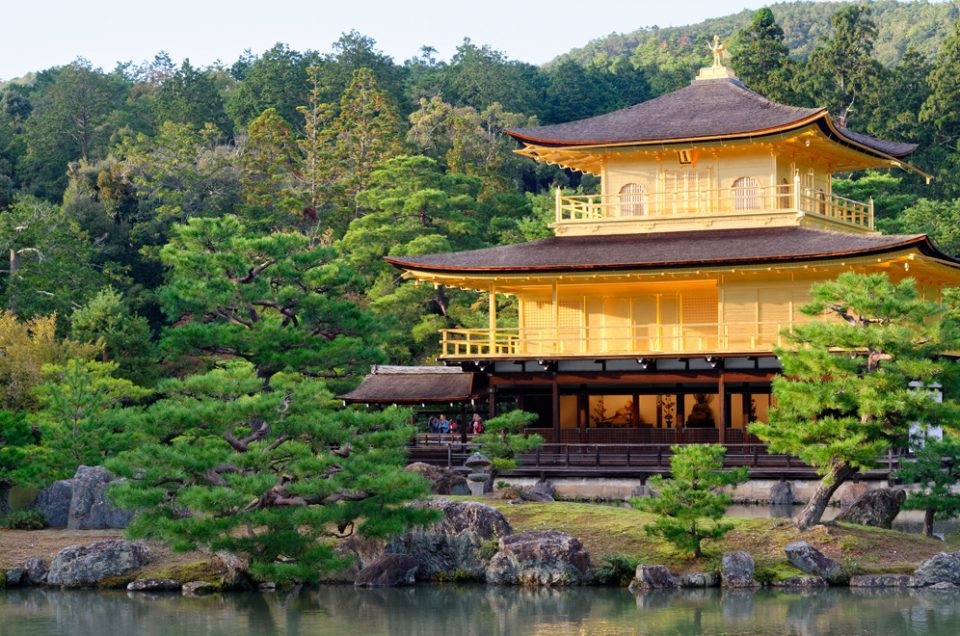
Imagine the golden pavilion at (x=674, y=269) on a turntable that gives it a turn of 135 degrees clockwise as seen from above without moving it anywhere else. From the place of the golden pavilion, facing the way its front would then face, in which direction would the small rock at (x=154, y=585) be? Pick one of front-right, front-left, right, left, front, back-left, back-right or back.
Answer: left

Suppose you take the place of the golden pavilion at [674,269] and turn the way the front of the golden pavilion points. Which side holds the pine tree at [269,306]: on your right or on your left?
on your right

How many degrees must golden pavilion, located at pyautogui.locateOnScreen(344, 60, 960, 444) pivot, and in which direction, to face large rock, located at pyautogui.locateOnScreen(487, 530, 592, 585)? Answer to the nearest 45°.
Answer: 0° — it already faces it

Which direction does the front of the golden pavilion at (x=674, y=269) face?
toward the camera

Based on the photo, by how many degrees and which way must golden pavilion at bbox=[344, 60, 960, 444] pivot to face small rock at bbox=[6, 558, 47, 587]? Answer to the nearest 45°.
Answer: approximately 45° to its right

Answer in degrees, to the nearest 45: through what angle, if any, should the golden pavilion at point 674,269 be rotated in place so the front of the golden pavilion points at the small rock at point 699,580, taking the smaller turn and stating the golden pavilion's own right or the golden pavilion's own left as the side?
0° — it already faces it

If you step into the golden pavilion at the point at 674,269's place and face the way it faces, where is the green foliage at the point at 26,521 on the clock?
The green foliage is roughly at 2 o'clock from the golden pavilion.

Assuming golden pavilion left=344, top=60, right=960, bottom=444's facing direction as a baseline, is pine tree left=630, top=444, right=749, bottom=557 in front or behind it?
in front

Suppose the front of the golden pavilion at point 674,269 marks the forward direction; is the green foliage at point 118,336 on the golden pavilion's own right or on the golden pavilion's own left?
on the golden pavilion's own right

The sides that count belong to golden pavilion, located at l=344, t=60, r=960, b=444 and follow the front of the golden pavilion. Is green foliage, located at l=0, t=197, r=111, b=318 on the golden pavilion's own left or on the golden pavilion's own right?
on the golden pavilion's own right

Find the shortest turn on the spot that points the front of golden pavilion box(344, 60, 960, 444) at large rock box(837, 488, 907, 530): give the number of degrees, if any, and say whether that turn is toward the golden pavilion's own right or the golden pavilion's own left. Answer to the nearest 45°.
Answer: approximately 45° to the golden pavilion's own left

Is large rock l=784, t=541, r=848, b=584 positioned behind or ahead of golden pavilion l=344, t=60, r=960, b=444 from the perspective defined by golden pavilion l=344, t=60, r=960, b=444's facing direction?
ahead

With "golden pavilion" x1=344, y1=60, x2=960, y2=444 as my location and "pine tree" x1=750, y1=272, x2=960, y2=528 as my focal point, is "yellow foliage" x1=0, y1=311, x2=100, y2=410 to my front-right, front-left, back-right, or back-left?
back-right
